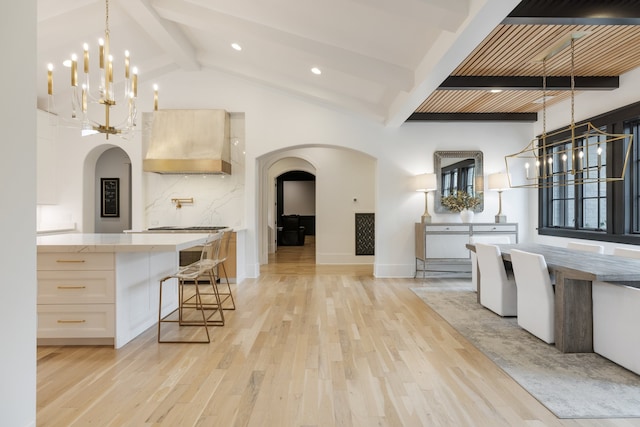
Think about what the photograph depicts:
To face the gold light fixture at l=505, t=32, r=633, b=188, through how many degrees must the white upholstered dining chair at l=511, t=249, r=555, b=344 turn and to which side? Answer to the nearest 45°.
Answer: approximately 45° to its left

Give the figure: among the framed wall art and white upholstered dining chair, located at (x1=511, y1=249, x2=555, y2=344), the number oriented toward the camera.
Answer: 1

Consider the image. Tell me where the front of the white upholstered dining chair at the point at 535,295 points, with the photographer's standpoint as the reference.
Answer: facing away from the viewer and to the right of the viewer

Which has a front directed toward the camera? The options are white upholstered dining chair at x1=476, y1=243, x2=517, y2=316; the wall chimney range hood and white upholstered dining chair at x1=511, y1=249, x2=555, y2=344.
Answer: the wall chimney range hood

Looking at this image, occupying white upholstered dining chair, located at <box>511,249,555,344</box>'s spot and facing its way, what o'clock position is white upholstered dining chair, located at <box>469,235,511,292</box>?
white upholstered dining chair, located at <box>469,235,511,292</box> is roughly at 10 o'clock from white upholstered dining chair, located at <box>511,249,555,344</box>.

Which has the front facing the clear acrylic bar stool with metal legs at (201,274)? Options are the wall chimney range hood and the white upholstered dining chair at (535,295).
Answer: the wall chimney range hood

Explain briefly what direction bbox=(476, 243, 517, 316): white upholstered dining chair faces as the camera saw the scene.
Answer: facing away from the viewer and to the right of the viewer

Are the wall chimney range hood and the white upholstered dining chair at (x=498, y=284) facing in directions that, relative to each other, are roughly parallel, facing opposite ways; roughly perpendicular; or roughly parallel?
roughly perpendicular

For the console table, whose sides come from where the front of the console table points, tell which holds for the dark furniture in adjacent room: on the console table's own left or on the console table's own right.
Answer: on the console table's own right

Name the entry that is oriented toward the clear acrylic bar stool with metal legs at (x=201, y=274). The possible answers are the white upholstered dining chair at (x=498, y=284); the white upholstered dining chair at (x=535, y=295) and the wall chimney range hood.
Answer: the wall chimney range hood

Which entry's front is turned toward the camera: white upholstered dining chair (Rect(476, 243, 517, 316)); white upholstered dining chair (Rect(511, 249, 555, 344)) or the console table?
the console table

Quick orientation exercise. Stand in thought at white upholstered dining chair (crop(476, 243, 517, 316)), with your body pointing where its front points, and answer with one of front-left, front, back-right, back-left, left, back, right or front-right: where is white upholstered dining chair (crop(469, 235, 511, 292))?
front-left

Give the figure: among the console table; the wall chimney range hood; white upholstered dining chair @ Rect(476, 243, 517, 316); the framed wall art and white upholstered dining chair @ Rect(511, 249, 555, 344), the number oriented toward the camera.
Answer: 3

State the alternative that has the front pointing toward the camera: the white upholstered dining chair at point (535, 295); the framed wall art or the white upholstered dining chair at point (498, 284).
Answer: the framed wall art
